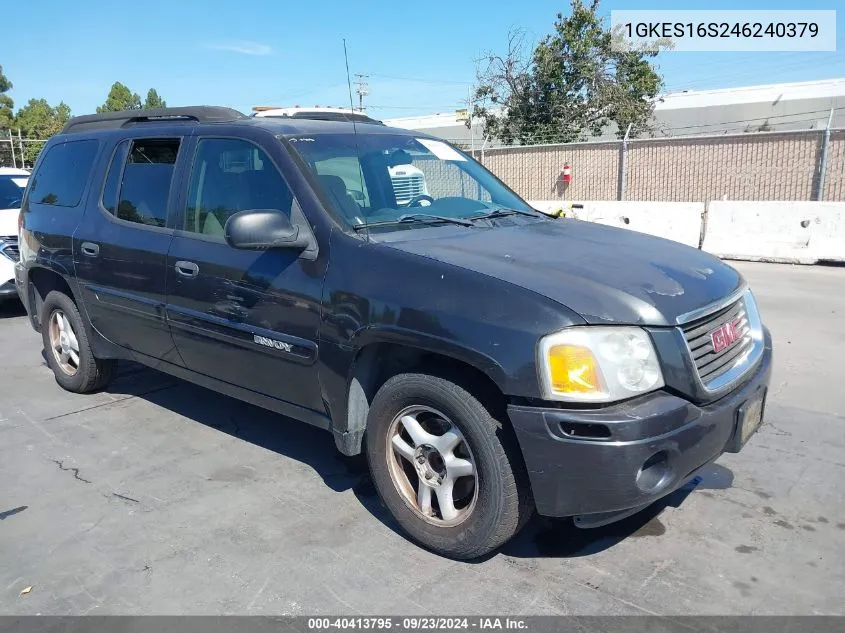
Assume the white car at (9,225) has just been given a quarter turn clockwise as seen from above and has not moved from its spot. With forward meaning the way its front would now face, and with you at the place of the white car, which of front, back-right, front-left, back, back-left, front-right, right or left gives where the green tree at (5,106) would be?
right

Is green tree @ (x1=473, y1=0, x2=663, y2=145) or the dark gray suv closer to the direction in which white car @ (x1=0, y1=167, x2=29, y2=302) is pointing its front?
the dark gray suv

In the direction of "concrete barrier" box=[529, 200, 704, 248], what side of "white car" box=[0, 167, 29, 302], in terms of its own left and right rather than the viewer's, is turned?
left

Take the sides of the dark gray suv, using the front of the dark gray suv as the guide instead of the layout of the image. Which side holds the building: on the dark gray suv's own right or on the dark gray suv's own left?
on the dark gray suv's own left

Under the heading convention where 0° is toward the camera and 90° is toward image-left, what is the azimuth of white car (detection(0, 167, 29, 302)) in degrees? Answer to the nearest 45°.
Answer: approximately 0°

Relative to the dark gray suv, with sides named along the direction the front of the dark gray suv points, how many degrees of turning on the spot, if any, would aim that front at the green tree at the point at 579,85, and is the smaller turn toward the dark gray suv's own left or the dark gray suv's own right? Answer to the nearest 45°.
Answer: approximately 135° to the dark gray suv's own left

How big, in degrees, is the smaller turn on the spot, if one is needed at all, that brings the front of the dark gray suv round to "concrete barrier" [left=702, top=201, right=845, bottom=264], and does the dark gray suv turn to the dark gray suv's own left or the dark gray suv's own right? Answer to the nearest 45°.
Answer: approximately 90° to the dark gray suv's own left

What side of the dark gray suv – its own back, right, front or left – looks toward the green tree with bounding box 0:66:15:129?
back

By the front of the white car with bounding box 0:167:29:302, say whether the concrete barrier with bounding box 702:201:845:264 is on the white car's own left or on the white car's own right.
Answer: on the white car's own left

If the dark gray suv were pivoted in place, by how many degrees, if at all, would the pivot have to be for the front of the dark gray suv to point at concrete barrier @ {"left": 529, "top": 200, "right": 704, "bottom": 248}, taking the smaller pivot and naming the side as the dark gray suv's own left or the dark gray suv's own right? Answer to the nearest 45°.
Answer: approximately 90° to the dark gray suv's own left

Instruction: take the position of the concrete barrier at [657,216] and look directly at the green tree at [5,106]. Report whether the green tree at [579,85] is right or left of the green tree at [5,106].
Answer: right

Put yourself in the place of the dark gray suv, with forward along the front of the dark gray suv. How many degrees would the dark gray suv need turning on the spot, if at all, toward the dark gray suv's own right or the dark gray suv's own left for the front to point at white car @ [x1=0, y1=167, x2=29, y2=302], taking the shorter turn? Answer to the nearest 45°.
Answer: approximately 180°
